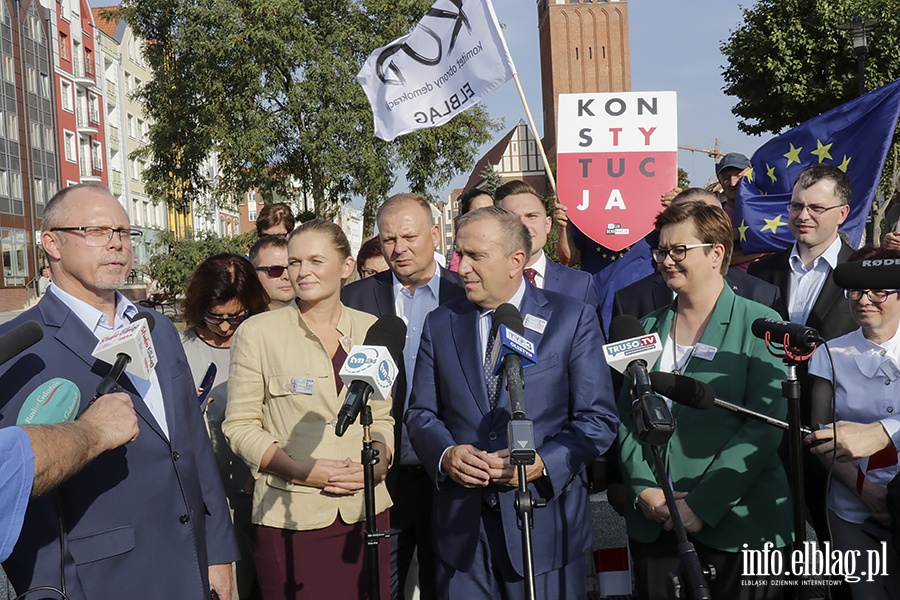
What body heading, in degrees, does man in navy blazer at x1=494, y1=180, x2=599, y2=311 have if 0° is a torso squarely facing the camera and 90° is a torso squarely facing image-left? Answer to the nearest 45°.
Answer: approximately 0°

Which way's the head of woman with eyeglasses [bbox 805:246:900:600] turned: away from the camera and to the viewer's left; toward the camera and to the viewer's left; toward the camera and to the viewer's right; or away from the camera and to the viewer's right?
toward the camera and to the viewer's left

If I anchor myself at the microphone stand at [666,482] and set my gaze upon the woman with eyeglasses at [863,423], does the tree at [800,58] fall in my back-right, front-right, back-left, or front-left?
front-left

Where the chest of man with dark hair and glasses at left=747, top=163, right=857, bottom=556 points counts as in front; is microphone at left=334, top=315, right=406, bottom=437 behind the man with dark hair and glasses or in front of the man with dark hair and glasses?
in front

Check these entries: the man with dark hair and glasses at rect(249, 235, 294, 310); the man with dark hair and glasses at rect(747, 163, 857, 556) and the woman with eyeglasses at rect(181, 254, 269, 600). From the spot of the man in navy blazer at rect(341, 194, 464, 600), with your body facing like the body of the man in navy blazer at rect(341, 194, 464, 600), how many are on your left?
1

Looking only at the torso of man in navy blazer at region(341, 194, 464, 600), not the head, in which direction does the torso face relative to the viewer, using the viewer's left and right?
facing the viewer

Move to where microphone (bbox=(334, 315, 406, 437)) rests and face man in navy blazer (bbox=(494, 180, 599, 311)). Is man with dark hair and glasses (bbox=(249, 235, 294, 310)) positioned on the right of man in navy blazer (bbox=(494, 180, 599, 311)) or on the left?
left

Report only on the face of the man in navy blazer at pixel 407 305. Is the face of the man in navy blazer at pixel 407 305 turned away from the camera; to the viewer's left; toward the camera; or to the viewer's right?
toward the camera

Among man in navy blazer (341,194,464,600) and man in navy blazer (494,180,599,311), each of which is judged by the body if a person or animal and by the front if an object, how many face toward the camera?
2

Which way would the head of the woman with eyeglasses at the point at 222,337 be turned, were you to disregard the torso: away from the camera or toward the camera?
toward the camera

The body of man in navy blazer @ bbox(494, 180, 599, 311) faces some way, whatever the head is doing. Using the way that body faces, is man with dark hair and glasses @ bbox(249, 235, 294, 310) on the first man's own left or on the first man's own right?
on the first man's own right

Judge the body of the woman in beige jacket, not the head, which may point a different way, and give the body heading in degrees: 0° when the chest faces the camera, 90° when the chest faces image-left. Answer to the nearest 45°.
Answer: approximately 315°
